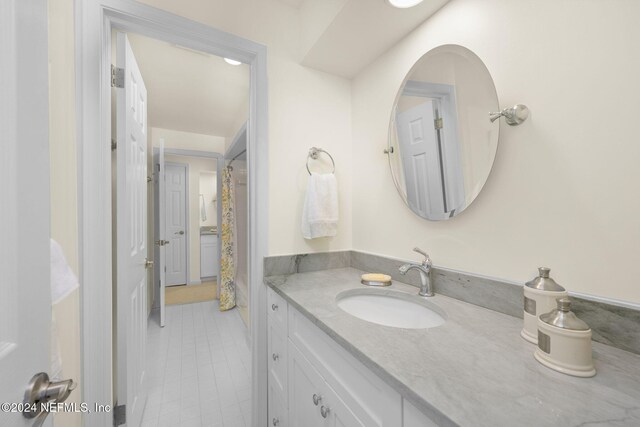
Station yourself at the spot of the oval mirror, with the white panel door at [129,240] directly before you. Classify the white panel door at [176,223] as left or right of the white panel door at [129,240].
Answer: right

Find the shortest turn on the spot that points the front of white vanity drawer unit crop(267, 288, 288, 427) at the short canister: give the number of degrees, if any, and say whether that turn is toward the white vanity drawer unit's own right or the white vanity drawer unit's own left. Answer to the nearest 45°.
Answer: approximately 90° to the white vanity drawer unit's own left

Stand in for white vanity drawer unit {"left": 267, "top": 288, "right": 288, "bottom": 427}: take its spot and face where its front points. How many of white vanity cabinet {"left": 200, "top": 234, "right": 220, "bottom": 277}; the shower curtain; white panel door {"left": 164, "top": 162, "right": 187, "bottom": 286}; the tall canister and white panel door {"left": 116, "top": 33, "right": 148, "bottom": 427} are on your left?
1

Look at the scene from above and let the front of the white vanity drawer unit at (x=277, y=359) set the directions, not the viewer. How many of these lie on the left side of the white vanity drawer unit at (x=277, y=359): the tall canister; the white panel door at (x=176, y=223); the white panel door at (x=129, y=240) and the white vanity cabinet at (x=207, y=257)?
1

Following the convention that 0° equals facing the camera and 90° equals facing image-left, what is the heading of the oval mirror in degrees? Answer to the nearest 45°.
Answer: approximately 45°

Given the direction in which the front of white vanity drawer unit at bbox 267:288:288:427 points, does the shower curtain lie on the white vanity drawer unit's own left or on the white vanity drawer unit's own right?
on the white vanity drawer unit's own right

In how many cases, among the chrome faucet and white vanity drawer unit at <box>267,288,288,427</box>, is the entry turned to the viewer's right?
0

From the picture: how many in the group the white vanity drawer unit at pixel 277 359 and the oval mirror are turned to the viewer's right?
0

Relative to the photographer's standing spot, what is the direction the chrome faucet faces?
facing the viewer and to the left of the viewer

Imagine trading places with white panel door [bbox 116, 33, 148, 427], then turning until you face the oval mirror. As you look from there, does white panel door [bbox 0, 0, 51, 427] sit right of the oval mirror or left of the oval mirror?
right

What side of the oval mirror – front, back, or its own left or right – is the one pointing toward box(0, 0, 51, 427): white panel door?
front

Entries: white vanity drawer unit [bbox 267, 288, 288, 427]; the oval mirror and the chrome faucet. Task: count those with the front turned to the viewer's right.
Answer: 0
